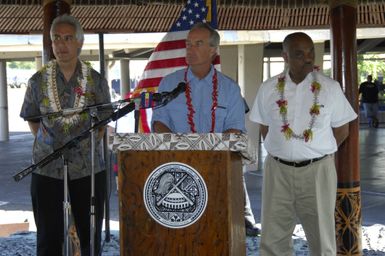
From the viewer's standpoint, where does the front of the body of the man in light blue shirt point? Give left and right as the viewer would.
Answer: facing the viewer

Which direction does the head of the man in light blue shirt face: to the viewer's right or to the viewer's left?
to the viewer's left

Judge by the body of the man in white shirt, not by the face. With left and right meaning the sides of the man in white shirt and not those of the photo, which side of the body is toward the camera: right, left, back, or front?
front

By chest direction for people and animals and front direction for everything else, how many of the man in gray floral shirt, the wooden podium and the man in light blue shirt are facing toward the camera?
3

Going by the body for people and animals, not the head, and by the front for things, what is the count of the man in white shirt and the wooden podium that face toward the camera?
2

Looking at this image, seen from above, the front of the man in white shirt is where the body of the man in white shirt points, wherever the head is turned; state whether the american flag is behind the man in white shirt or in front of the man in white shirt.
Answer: behind

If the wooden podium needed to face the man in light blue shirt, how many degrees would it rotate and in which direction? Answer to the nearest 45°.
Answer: approximately 180°

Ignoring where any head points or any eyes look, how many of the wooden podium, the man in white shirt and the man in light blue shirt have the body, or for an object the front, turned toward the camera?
3

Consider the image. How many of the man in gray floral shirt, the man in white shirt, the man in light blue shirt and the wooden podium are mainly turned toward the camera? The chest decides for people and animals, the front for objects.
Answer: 4

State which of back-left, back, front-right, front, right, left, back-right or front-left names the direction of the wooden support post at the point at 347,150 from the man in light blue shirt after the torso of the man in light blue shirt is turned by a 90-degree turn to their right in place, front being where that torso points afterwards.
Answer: back-right

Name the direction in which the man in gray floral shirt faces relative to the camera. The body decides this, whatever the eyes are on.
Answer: toward the camera

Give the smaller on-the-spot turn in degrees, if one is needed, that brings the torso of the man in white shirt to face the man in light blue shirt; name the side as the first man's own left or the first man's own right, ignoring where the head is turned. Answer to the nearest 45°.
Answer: approximately 45° to the first man's own right
